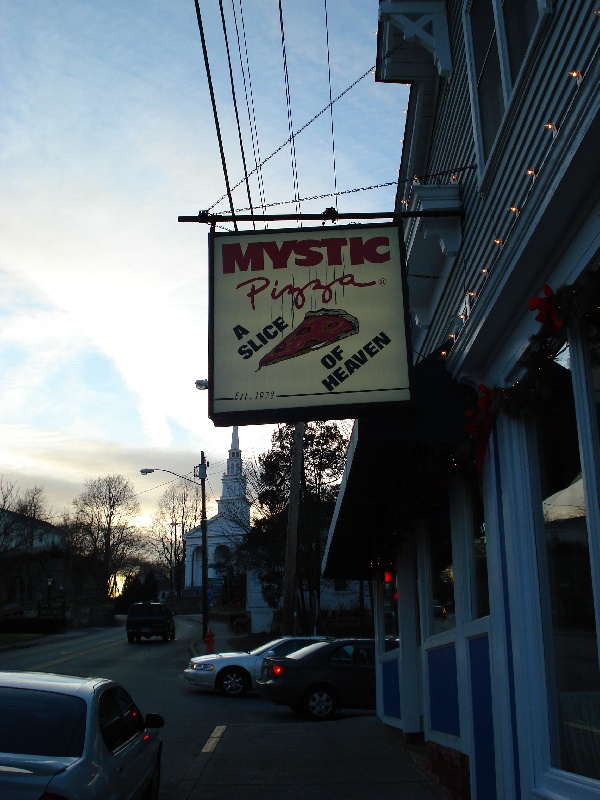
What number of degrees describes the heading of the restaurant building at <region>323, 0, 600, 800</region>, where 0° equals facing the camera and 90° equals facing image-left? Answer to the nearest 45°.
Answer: approximately 90°

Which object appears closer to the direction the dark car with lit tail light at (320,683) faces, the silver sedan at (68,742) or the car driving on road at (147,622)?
the car driving on road

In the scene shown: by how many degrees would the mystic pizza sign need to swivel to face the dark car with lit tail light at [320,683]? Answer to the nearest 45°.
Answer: approximately 180°

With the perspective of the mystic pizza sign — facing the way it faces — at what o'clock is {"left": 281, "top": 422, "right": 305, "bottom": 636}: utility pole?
The utility pole is roughly at 6 o'clock from the mystic pizza sign.

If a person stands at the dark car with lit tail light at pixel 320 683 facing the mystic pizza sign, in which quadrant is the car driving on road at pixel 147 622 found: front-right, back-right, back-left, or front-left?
back-right

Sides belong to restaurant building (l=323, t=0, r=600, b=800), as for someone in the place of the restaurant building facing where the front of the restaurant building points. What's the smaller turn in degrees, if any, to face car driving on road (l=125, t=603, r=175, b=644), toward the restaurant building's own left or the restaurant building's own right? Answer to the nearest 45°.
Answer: approximately 45° to the restaurant building's own right

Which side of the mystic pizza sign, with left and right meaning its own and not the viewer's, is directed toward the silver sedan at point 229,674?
back

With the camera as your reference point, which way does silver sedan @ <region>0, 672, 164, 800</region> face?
facing away from the viewer and to the right of the viewer

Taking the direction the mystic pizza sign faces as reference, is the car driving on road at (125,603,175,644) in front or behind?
behind
